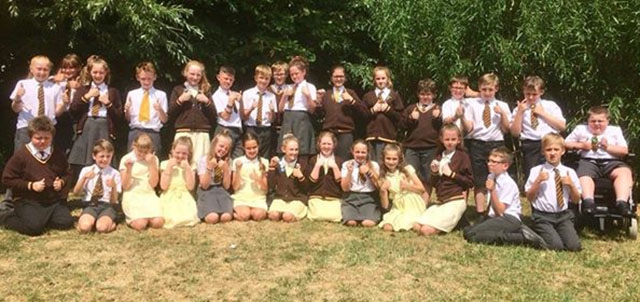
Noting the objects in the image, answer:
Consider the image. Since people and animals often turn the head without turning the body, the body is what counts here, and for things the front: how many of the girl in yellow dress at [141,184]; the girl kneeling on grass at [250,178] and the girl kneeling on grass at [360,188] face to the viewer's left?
0

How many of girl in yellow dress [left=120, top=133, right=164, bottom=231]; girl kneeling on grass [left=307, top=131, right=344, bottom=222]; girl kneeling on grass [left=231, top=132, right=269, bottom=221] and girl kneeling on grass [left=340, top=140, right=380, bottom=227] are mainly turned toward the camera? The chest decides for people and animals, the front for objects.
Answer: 4

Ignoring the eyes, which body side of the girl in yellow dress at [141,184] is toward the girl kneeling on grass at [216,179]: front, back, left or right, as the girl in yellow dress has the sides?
left

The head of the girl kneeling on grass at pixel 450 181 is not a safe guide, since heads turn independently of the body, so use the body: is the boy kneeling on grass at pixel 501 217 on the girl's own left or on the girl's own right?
on the girl's own left

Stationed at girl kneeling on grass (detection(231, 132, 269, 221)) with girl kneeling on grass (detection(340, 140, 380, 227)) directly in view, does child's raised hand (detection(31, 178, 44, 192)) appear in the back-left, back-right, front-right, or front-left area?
back-right

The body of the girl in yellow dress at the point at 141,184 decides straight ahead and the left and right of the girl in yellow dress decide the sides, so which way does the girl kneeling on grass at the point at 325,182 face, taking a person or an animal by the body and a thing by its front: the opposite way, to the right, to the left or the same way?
the same way

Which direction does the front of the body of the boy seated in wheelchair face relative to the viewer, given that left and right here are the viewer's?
facing the viewer

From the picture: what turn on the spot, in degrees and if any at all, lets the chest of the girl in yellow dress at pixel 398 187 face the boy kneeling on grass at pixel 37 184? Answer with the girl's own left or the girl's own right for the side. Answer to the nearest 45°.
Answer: approximately 45° to the girl's own right

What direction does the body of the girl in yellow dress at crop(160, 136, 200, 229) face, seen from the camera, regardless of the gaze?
toward the camera

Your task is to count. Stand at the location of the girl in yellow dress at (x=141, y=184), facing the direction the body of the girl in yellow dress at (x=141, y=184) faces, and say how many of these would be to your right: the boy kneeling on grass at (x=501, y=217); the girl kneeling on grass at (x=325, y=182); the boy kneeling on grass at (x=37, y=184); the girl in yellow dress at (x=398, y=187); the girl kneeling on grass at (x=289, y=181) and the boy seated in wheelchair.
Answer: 1

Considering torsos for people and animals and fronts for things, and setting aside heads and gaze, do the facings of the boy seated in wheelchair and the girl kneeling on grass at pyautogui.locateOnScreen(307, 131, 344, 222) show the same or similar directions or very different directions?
same or similar directions

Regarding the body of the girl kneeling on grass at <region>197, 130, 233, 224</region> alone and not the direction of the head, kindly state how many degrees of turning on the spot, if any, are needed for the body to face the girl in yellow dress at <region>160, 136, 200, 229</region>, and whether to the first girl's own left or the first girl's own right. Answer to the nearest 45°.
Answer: approximately 90° to the first girl's own right

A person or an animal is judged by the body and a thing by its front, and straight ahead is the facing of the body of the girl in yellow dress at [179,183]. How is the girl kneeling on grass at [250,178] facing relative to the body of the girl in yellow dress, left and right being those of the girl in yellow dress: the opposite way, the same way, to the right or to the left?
the same way

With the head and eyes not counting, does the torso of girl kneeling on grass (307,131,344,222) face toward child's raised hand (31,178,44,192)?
no

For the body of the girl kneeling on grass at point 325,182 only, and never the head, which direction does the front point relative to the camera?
toward the camera

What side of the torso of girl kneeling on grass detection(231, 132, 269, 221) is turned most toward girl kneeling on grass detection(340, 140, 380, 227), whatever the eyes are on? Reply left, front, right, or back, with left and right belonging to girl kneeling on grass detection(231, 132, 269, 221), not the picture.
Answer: left

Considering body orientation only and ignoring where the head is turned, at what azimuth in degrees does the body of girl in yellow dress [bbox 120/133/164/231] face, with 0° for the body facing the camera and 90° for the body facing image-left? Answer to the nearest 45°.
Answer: approximately 0°
